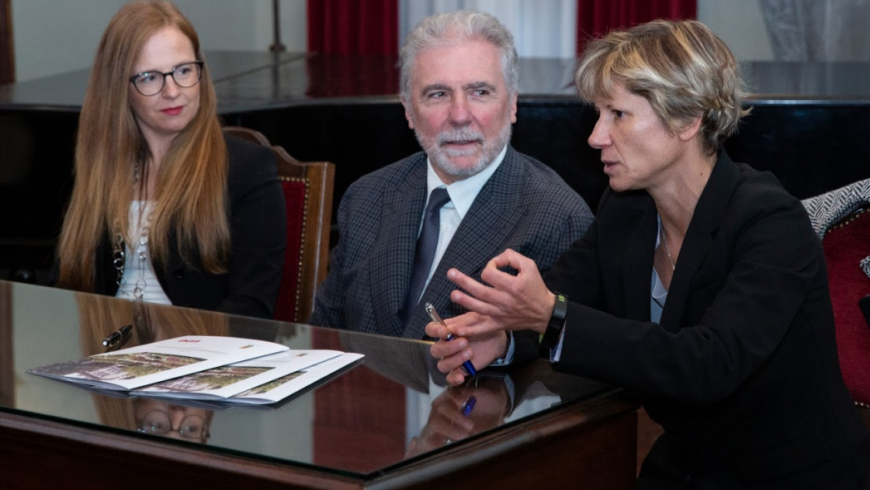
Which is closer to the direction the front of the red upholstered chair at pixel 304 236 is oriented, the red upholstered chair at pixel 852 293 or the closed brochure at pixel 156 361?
the closed brochure

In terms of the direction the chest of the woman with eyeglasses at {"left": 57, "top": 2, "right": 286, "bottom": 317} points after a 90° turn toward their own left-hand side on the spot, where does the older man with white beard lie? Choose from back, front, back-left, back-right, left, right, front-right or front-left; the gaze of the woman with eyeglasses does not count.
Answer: front

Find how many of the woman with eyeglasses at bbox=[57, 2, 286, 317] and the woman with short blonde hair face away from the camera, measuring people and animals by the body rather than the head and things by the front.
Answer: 0

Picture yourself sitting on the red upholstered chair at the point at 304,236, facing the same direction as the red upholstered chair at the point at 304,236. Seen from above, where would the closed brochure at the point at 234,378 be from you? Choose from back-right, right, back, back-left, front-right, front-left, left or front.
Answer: front-left

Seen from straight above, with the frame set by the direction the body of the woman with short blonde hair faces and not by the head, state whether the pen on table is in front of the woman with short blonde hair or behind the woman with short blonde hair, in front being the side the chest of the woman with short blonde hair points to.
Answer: in front

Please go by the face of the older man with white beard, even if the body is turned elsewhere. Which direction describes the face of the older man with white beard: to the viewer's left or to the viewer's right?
to the viewer's right

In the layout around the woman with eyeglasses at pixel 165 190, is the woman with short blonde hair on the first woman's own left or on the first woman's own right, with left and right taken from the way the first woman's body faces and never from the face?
on the first woman's own left

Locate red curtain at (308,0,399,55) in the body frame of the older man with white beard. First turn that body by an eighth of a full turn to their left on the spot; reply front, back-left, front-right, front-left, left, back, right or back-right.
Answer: back

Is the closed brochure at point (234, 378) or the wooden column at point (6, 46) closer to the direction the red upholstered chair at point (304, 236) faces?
the closed brochure

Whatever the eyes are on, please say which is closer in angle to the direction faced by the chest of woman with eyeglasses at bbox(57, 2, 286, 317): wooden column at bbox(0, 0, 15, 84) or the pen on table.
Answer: the pen on table

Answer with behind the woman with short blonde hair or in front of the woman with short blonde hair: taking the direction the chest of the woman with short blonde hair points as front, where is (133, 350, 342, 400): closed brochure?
in front

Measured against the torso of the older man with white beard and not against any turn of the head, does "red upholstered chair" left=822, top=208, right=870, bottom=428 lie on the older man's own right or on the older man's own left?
on the older man's own left

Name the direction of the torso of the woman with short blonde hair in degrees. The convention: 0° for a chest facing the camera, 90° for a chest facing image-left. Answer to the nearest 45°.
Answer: approximately 45°

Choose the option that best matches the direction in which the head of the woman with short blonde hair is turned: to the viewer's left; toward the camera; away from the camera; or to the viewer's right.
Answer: to the viewer's left

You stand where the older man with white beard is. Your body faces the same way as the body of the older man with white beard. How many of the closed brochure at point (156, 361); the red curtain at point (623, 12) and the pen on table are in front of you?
2
